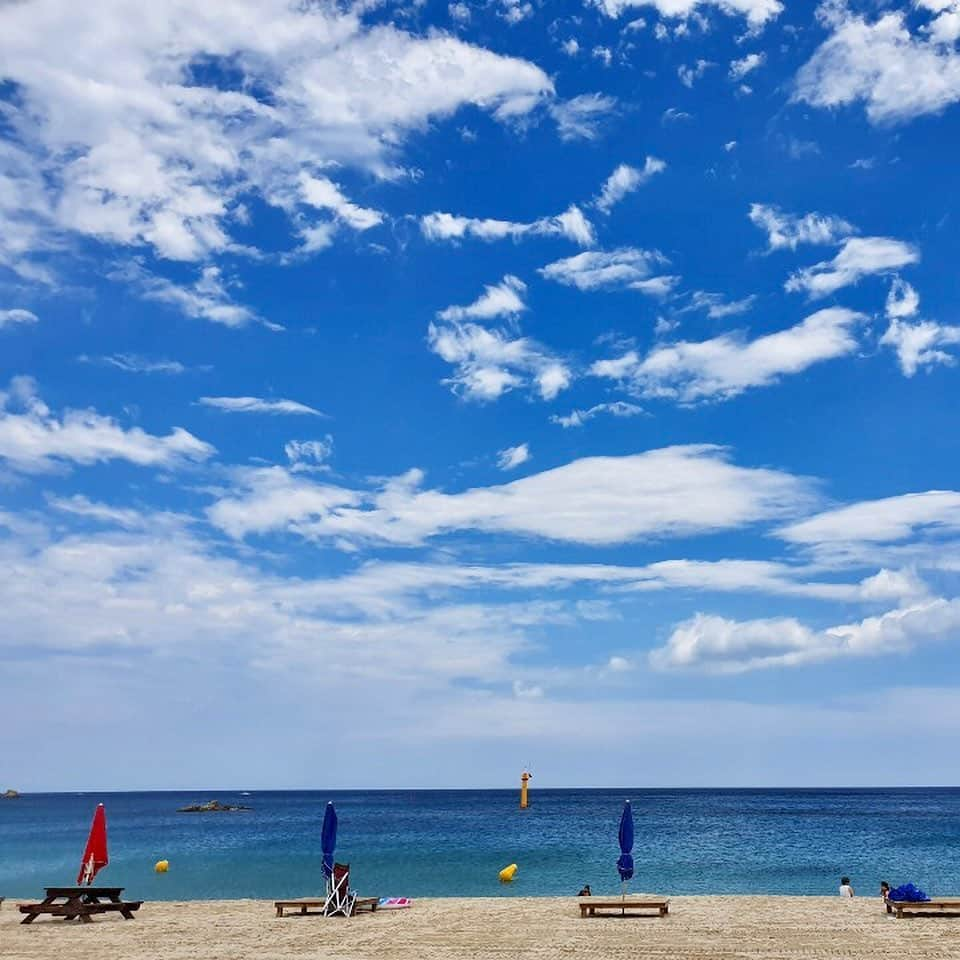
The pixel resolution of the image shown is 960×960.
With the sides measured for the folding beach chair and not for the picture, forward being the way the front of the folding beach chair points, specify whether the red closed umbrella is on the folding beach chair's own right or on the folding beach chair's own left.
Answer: on the folding beach chair's own left

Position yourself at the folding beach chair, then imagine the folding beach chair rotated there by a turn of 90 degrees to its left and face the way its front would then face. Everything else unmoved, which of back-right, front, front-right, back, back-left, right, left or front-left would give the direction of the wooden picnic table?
front

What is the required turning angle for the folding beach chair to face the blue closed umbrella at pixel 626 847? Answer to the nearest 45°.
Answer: approximately 90° to its right

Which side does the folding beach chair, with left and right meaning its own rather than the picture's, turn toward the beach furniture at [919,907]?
right

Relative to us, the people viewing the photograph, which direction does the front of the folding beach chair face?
facing away from the viewer

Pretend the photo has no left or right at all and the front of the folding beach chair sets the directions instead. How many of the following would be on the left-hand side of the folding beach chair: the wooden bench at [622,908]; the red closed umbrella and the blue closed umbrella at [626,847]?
1
